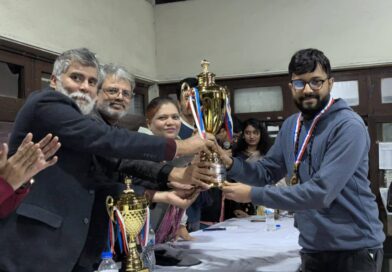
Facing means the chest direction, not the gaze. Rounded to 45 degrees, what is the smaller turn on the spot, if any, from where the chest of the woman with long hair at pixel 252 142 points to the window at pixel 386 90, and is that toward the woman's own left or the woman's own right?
approximately 135° to the woman's own left

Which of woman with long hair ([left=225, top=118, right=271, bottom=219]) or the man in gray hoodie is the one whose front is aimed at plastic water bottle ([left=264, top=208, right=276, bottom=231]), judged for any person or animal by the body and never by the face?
the woman with long hair

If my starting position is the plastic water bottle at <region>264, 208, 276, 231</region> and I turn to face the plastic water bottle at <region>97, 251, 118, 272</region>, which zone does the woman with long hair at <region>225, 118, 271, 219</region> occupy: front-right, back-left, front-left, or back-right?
back-right

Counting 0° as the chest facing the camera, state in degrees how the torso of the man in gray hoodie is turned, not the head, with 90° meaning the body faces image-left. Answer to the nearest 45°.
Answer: approximately 45°

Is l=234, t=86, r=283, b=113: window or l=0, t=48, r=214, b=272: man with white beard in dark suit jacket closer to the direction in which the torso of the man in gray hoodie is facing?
the man with white beard in dark suit jacket

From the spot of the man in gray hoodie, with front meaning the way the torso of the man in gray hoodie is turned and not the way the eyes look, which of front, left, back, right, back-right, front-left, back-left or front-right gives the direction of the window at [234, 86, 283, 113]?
back-right

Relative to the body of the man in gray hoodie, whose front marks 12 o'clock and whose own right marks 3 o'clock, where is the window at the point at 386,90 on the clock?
The window is roughly at 5 o'clock from the man in gray hoodie.

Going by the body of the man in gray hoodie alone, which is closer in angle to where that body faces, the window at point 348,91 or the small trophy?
the small trophy
